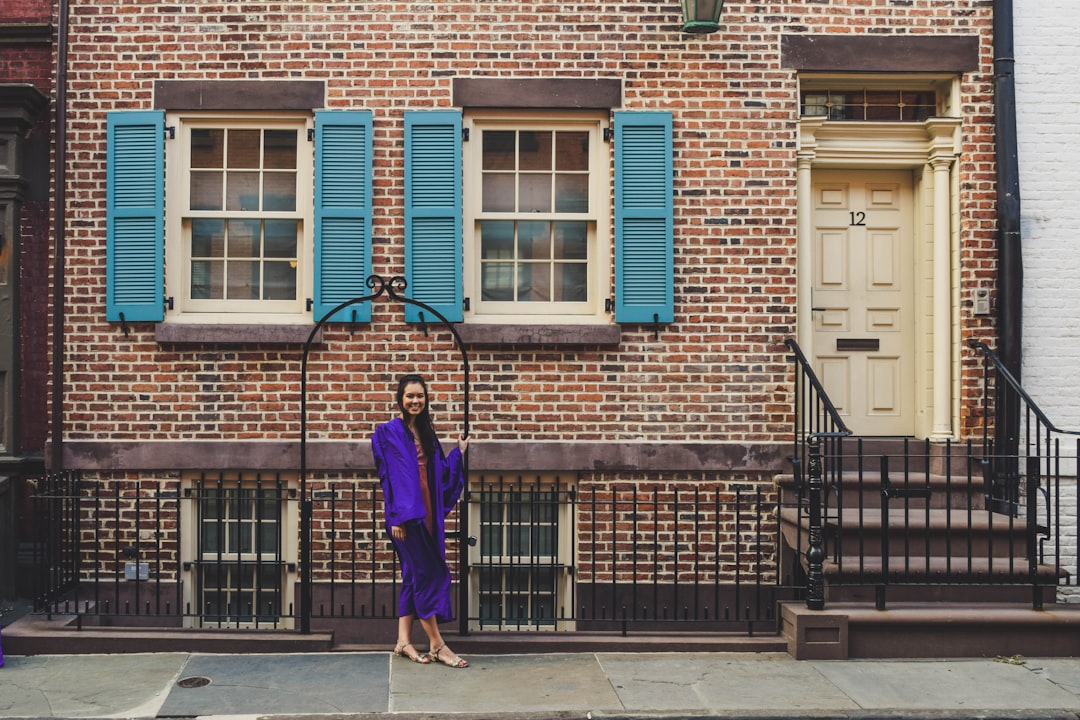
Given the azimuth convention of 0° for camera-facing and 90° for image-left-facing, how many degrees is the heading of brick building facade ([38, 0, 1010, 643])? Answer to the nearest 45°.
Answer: approximately 0°

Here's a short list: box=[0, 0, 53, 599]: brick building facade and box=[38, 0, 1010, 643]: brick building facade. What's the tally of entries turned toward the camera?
2

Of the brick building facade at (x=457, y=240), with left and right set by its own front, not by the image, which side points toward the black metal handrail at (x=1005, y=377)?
left

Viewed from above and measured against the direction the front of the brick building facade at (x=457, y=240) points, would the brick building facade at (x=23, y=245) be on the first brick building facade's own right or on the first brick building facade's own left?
on the first brick building facade's own right

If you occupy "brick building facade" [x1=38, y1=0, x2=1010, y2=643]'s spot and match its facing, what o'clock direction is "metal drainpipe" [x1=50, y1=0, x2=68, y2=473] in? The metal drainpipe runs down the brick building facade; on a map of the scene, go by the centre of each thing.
The metal drainpipe is roughly at 3 o'clock from the brick building facade.

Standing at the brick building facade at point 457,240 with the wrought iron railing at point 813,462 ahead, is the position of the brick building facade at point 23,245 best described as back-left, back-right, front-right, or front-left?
back-right

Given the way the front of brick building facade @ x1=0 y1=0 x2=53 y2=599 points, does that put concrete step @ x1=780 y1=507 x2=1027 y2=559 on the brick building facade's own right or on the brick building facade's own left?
on the brick building facade's own left

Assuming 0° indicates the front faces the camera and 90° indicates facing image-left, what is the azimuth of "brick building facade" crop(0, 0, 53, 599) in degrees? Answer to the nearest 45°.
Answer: approximately 0°

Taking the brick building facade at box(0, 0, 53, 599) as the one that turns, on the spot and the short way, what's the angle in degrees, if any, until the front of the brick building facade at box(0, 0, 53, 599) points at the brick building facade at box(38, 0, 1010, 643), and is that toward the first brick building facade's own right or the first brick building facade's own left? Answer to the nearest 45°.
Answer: approximately 45° to the first brick building facade's own left

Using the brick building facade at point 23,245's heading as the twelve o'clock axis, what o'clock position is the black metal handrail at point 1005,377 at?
The black metal handrail is roughly at 10 o'clock from the brick building facade.
